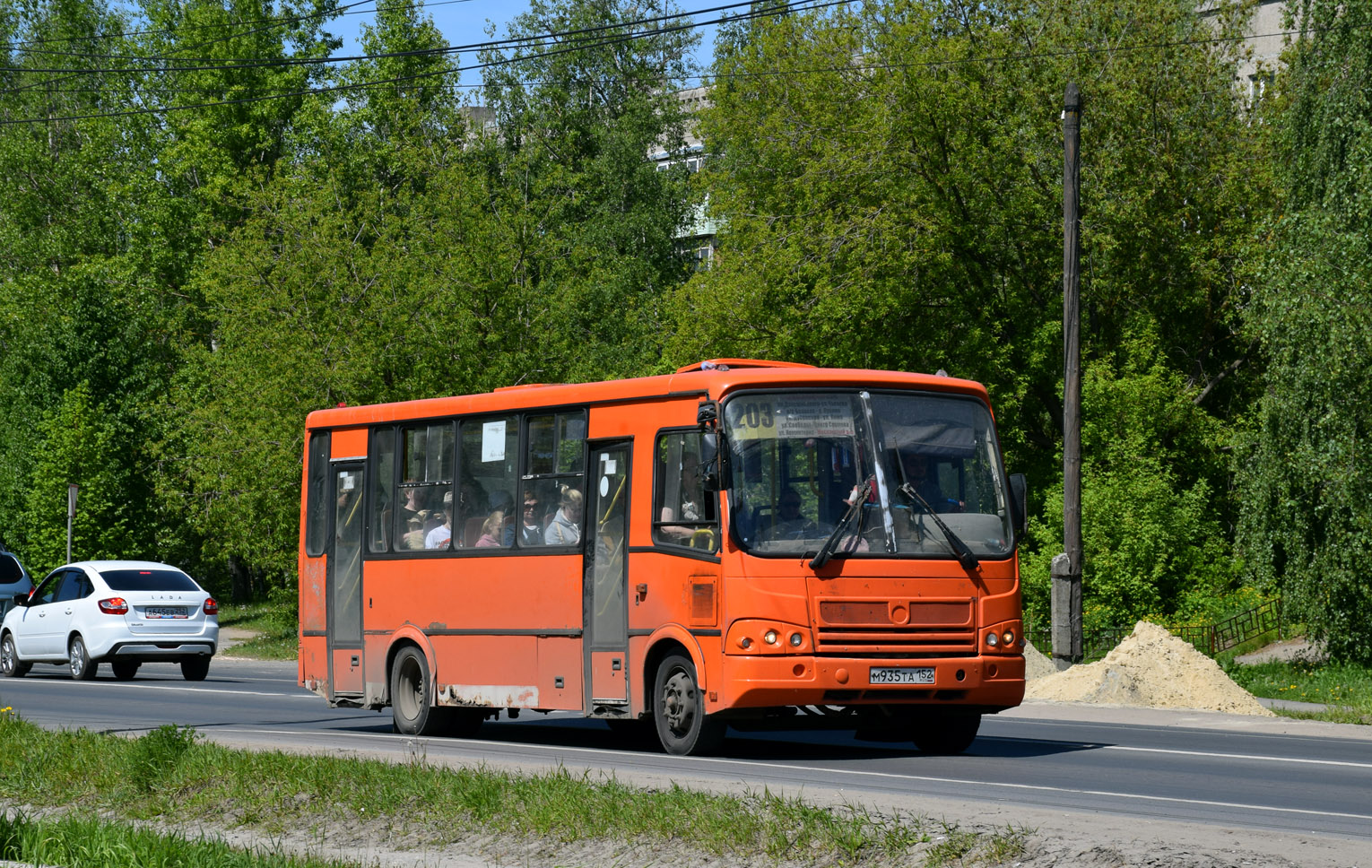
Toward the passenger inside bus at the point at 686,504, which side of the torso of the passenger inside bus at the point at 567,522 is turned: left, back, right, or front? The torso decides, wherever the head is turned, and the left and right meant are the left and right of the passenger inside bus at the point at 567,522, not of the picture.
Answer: front

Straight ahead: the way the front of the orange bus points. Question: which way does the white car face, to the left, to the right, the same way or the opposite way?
the opposite way

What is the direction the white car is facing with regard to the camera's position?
facing away from the viewer and to the left of the viewer

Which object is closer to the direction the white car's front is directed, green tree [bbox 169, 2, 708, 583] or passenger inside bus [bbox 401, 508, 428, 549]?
the green tree

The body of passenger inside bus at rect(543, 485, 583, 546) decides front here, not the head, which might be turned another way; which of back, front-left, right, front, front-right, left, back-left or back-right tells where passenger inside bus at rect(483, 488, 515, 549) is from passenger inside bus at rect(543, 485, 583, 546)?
back

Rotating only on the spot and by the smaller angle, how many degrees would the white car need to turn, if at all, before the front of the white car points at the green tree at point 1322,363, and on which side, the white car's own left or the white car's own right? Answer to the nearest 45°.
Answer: approximately 135° to the white car's own right

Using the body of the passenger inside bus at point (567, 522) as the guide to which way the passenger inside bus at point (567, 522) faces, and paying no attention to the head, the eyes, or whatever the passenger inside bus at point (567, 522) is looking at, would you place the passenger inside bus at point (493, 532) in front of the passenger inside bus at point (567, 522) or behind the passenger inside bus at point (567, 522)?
behind

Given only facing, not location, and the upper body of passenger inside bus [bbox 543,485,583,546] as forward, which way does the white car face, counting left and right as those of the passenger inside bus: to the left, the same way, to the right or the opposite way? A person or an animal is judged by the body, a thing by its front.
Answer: the opposite way

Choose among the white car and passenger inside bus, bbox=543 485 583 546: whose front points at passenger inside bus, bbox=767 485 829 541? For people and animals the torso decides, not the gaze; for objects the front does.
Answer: passenger inside bus, bbox=543 485 583 546

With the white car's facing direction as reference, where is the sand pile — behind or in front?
behind

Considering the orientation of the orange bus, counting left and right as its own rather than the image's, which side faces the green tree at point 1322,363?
left

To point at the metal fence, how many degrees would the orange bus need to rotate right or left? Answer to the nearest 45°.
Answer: approximately 90° to its left

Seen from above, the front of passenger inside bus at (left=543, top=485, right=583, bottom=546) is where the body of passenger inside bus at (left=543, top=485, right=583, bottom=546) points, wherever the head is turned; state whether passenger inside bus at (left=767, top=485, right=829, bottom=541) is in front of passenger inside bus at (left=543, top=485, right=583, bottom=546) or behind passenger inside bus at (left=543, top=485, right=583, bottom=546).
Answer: in front

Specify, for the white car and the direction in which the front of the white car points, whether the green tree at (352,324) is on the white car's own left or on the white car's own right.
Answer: on the white car's own right
